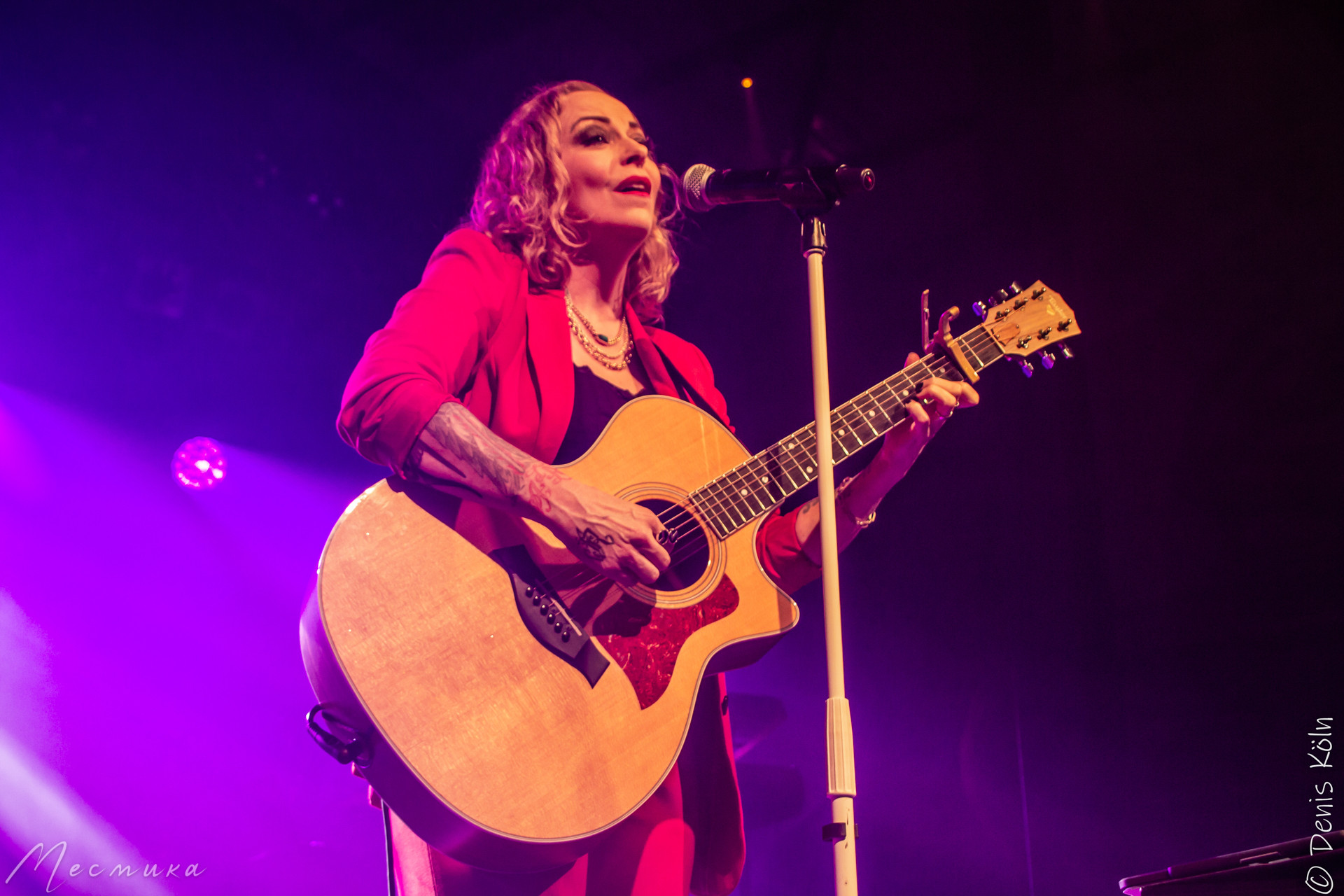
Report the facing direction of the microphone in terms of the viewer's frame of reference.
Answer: facing to the left of the viewer

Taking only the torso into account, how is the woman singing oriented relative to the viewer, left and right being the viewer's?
facing the viewer and to the right of the viewer

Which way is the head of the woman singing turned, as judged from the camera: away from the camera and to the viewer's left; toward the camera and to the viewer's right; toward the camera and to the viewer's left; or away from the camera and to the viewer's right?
toward the camera and to the viewer's right
